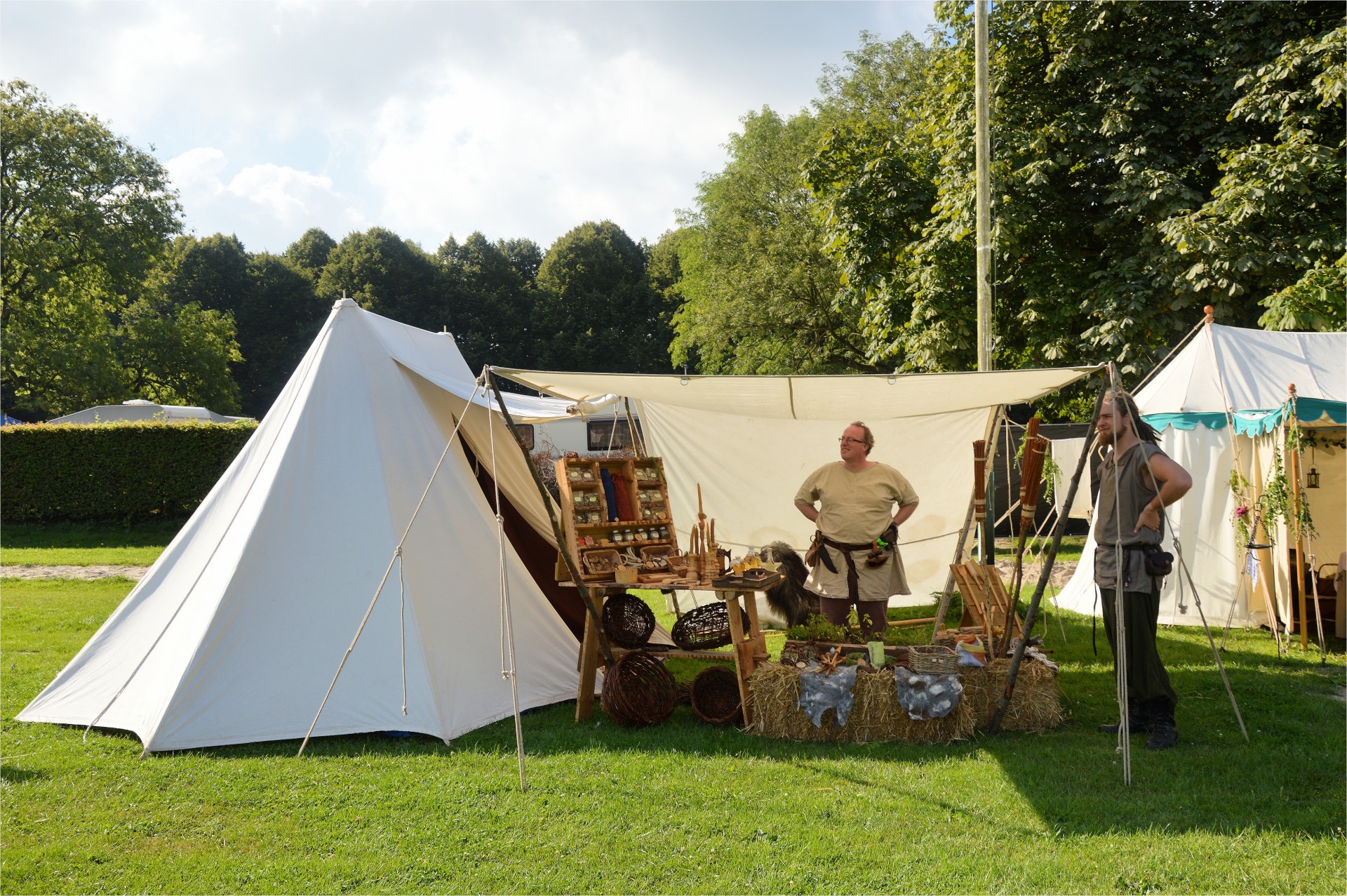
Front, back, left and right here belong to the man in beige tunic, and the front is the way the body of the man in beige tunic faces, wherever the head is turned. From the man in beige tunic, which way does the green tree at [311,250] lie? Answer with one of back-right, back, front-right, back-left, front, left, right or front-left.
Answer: back-right

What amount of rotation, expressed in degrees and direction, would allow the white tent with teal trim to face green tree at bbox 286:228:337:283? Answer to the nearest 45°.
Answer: approximately 135° to its right

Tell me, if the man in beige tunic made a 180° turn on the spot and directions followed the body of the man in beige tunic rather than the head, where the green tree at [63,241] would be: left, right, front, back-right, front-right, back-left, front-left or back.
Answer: front-left

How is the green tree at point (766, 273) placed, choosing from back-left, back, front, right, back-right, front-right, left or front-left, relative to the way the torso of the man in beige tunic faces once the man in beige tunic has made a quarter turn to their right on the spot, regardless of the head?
right

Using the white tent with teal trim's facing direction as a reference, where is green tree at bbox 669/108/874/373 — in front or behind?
behind

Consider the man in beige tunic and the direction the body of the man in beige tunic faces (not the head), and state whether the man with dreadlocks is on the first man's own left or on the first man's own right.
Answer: on the first man's own left

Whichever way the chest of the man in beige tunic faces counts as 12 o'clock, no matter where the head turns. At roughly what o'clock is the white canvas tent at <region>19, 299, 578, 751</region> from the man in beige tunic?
The white canvas tent is roughly at 2 o'clock from the man in beige tunic.

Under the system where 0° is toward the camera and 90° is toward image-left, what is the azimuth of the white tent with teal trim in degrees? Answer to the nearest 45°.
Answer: approximately 0°

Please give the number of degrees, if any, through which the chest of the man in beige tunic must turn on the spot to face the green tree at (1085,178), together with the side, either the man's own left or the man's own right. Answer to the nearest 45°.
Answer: approximately 135° to the man's own left

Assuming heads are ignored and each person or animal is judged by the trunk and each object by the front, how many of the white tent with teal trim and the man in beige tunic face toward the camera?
2
